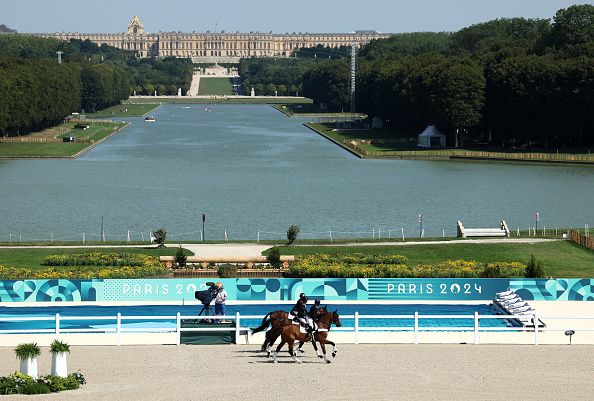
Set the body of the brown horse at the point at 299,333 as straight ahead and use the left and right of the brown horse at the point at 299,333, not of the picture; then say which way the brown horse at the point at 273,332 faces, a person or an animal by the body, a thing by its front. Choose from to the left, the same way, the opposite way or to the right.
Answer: the same way

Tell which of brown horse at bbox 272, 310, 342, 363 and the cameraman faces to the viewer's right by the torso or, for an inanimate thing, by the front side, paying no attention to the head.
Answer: the brown horse

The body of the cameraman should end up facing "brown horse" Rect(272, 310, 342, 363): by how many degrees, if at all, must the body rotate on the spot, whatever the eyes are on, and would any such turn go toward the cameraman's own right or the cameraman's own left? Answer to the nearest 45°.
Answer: approximately 90° to the cameraman's own left

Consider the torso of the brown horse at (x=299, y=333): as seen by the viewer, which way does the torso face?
to the viewer's right

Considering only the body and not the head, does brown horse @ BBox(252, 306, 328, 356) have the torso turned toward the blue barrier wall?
no

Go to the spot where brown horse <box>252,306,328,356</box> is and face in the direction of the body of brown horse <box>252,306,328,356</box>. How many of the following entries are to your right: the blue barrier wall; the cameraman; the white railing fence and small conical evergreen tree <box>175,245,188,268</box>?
0

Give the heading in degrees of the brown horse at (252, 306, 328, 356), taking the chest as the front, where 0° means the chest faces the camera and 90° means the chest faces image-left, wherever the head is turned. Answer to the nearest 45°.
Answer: approximately 270°

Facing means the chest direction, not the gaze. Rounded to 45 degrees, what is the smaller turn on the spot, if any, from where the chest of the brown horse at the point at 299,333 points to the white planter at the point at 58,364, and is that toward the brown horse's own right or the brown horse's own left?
approximately 135° to the brown horse's own right

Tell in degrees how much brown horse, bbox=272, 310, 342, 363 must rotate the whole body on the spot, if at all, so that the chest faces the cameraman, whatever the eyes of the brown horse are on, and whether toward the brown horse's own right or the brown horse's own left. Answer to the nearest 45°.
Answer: approximately 135° to the brown horse's own left

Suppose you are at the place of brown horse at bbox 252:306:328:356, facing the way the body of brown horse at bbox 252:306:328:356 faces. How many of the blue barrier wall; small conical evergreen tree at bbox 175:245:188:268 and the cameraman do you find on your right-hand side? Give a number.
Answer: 0

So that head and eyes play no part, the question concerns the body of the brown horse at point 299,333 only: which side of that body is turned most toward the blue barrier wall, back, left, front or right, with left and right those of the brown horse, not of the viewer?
left

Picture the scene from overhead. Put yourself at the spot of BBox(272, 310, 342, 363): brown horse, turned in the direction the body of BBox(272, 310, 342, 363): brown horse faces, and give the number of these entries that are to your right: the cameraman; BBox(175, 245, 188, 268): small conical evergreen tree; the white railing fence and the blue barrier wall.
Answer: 0

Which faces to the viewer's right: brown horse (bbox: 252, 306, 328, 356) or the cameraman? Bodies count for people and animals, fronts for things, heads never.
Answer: the brown horse
